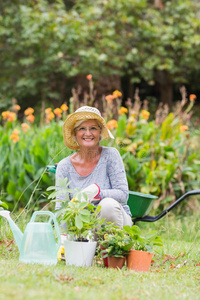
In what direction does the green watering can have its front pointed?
to the viewer's left

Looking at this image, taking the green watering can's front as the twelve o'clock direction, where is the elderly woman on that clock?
The elderly woman is roughly at 4 o'clock from the green watering can.

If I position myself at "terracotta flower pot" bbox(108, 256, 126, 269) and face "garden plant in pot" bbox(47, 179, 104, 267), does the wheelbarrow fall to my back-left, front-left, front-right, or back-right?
back-right

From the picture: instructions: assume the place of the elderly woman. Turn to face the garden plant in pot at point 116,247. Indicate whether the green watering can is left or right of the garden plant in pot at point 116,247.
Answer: right
